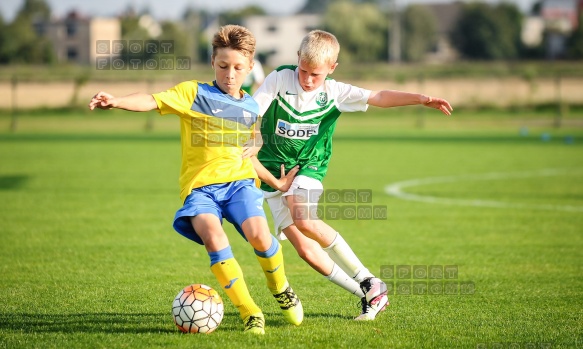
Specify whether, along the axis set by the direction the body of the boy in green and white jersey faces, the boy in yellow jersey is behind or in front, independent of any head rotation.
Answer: in front

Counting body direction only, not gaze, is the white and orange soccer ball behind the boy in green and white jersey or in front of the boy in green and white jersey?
in front

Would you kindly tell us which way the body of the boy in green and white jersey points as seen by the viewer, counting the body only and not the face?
toward the camera

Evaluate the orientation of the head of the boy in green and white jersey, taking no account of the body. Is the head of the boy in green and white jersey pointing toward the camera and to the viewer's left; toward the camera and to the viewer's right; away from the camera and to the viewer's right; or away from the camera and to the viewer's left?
toward the camera and to the viewer's left
